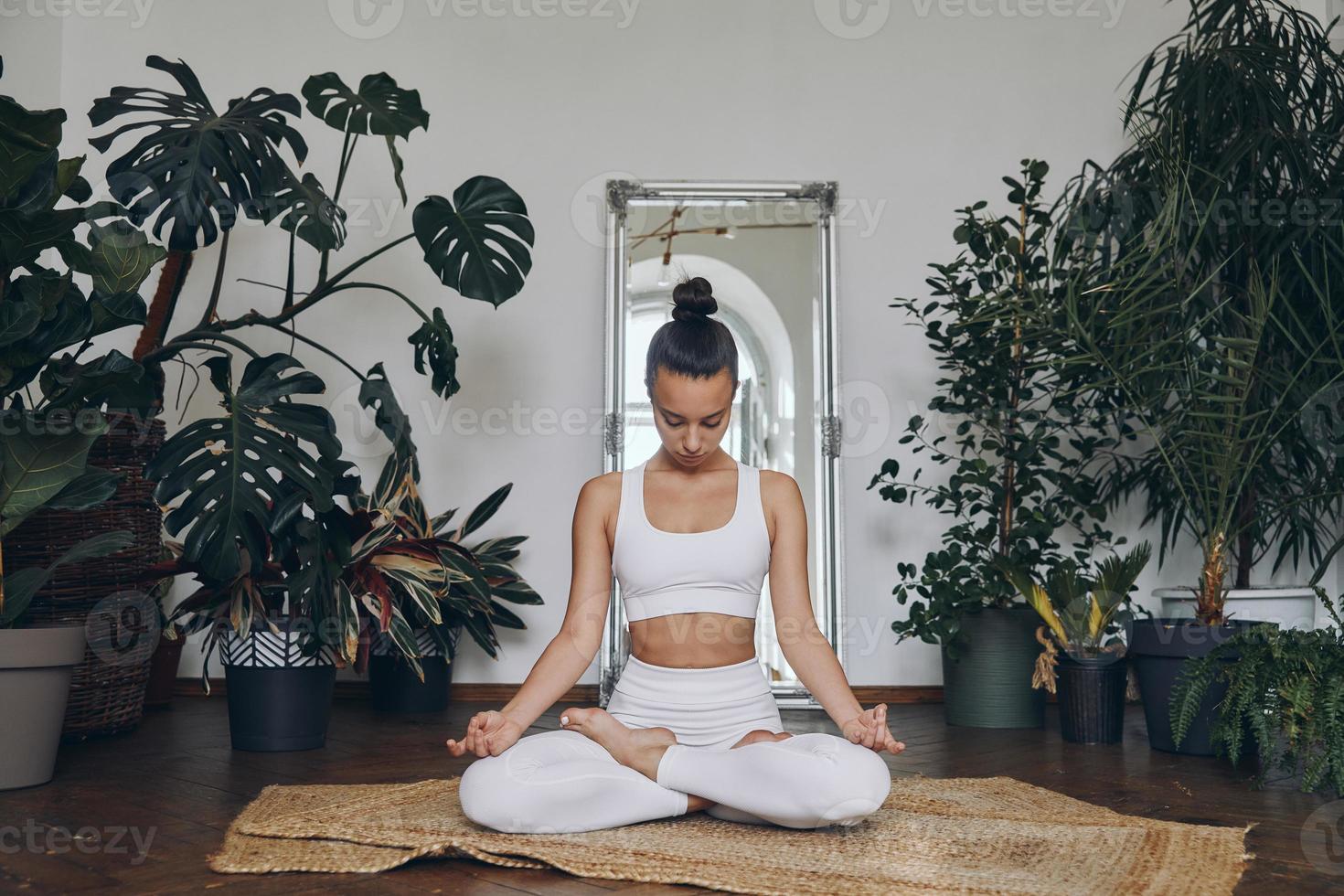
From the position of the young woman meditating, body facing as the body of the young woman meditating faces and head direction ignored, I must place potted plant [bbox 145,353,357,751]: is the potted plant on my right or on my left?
on my right

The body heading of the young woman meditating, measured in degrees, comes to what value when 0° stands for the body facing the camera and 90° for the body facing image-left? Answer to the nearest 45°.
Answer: approximately 0°

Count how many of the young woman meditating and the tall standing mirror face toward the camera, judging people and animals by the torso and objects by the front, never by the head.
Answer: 2

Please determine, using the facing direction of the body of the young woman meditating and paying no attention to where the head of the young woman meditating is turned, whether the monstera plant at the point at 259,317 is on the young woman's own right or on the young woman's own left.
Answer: on the young woman's own right

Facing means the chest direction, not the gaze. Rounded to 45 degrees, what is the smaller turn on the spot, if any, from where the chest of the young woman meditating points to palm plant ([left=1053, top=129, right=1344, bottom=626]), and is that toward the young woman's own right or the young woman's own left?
approximately 135° to the young woman's own left

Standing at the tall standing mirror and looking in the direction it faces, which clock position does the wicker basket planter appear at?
The wicker basket planter is roughly at 2 o'clock from the tall standing mirror.

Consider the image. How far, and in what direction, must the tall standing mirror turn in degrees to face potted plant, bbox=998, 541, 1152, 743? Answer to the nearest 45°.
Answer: approximately 45° to its left

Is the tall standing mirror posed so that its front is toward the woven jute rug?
yes
